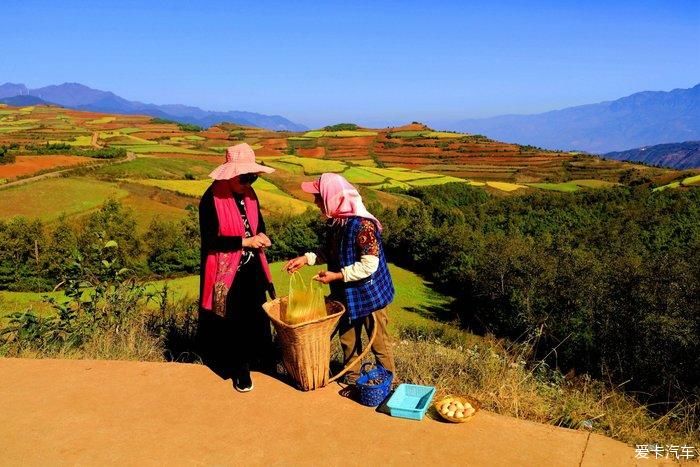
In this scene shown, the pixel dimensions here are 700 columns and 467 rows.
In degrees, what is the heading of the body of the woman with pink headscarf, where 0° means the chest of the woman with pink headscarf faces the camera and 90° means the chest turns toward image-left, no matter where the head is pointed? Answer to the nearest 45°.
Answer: approximately 90°

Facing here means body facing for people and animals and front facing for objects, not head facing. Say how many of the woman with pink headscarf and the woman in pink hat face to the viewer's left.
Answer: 1

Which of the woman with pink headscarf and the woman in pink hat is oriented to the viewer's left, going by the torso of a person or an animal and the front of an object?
the woman with pink headscarf

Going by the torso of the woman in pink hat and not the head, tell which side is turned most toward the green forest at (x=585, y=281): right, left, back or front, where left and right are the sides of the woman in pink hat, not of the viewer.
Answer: left

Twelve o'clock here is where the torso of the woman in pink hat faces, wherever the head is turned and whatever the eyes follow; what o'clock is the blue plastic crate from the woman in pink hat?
The blue plastic crate is roughly at 12 o'clock from the woman in pink hat.

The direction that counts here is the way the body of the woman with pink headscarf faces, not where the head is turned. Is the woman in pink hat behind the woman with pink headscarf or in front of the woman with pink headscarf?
in front

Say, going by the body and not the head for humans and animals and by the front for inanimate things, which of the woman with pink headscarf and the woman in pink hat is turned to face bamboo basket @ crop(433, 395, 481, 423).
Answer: the woman in pink hat

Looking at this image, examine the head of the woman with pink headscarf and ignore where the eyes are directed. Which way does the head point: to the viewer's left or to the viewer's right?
to the viewer's left

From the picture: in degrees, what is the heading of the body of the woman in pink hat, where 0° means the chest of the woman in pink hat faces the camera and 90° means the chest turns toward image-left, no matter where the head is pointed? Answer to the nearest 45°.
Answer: approximately 315°
